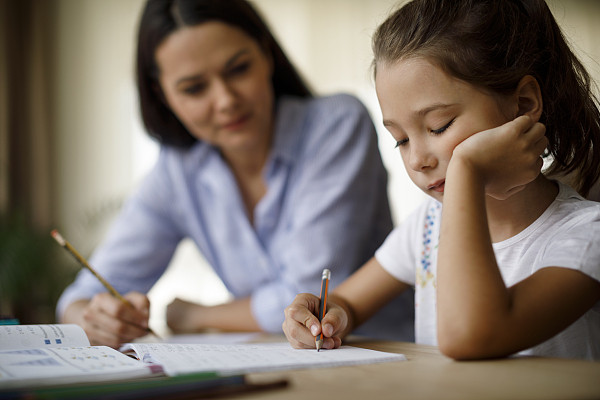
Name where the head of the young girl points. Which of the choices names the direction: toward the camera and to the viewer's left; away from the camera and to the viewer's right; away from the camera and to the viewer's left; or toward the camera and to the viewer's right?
toward the camera and to the viewer's left

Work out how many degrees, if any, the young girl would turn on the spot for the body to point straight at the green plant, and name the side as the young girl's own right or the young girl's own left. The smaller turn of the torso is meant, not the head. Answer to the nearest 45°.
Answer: approximately 90° to the young girl's own right

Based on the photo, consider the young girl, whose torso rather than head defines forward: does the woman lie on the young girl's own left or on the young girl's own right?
on the young girl's own right

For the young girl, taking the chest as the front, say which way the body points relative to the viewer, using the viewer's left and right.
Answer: facing the viewer and to the left of the viewer

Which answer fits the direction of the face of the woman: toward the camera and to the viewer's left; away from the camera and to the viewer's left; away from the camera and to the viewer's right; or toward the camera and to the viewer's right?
toward the camera and to the viewer's right
